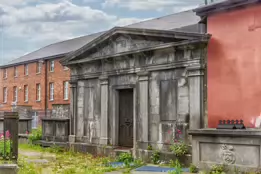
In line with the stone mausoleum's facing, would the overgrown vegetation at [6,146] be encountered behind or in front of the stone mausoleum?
in front
